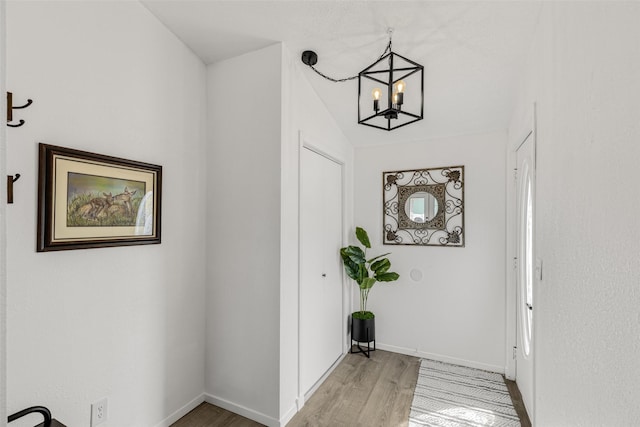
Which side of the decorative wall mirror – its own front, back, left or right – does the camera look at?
front

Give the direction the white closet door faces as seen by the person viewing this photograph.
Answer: facing the viewer and to the right of the viewer

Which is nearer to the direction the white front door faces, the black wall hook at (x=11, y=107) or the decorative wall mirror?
the decorative wall mirror

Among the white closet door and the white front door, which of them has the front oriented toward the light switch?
the white closet door

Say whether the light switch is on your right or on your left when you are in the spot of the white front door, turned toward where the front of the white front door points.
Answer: on your left

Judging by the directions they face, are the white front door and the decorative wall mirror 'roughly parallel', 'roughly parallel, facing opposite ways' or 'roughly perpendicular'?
roughly perpendicular

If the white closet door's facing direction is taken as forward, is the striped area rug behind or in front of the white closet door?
in front

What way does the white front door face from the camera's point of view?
to the viewer's left

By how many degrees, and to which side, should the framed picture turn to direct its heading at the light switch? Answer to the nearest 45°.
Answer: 0° — it already faces it

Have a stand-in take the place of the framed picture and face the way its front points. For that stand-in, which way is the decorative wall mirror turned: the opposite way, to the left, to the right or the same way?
to the right

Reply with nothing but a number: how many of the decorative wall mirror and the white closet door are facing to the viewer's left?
0

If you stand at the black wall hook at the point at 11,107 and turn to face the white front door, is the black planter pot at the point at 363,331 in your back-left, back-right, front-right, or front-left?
front-left

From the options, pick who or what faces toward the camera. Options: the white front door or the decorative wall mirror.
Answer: the decorative wall mirror

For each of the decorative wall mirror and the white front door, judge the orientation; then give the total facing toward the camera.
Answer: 1

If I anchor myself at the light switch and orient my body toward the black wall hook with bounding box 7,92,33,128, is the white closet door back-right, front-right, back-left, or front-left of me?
front-right

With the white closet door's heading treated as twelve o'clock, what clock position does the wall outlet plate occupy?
The wall outlet plate is roughly at 3 o'clock from the white closet door.

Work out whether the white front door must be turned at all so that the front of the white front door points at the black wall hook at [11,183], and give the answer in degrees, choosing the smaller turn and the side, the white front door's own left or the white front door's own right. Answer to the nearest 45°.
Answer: approximately 45° to the white front door's own left

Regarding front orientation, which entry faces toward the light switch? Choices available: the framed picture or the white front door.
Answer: the framed picture
